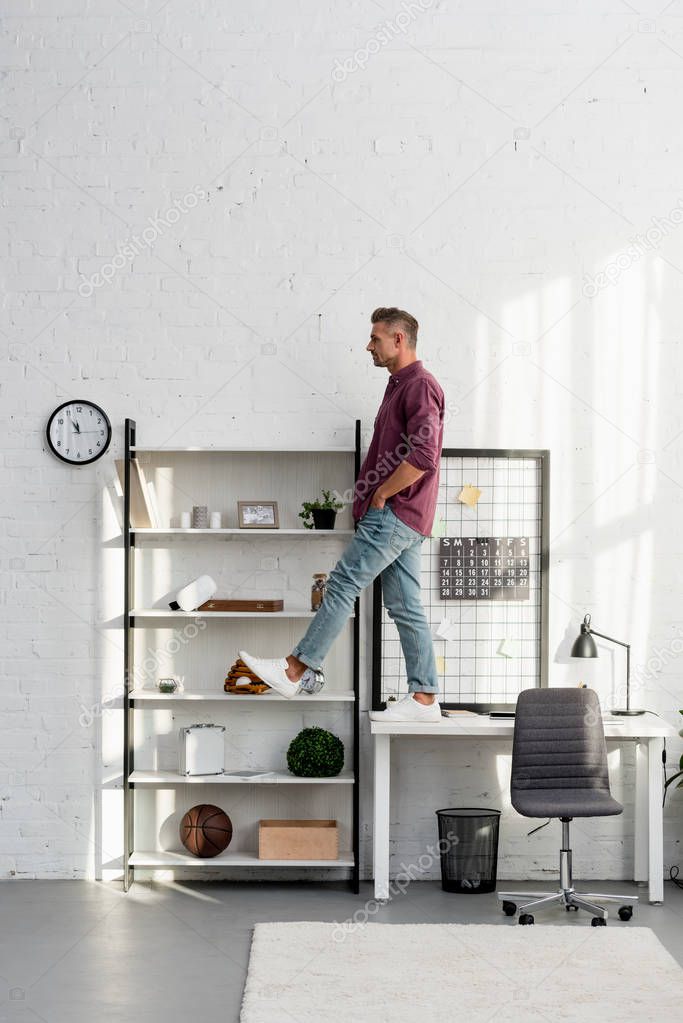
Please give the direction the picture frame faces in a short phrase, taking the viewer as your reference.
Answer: facing the viewer

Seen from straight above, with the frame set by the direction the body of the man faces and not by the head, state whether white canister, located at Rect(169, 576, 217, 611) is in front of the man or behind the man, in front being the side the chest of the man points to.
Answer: in front

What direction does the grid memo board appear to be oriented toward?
toward the camera

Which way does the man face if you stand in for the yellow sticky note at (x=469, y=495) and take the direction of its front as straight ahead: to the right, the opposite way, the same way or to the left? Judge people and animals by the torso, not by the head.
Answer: to the right

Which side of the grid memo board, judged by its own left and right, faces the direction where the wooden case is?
right

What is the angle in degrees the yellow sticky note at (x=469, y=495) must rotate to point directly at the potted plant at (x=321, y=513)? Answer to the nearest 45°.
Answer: approximately 45° to its right

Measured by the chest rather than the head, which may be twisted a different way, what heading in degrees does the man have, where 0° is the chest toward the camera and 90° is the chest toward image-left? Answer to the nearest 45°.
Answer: approximately 90°

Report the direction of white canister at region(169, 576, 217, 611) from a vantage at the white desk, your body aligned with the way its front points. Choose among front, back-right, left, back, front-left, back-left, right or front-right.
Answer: right

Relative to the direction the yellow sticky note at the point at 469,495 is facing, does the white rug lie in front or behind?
in front

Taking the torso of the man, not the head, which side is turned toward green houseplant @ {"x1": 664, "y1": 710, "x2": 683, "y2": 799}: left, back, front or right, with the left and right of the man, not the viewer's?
back

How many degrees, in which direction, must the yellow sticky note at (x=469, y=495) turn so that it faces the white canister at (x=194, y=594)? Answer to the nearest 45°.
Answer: approximately 90° to its right

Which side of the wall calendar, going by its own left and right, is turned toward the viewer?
front

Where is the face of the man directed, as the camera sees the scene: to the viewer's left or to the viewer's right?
to the viewer's left

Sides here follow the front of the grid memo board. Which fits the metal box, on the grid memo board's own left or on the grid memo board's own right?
on the grid memo board's own right

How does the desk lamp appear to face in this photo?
to the viewer's left

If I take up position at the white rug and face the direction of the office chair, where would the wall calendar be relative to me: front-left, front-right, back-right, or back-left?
front-left

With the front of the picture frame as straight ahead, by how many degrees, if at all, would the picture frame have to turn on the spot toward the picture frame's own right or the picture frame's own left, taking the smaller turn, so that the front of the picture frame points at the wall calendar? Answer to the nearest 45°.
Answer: approximately 90° to the picture frame's own left
